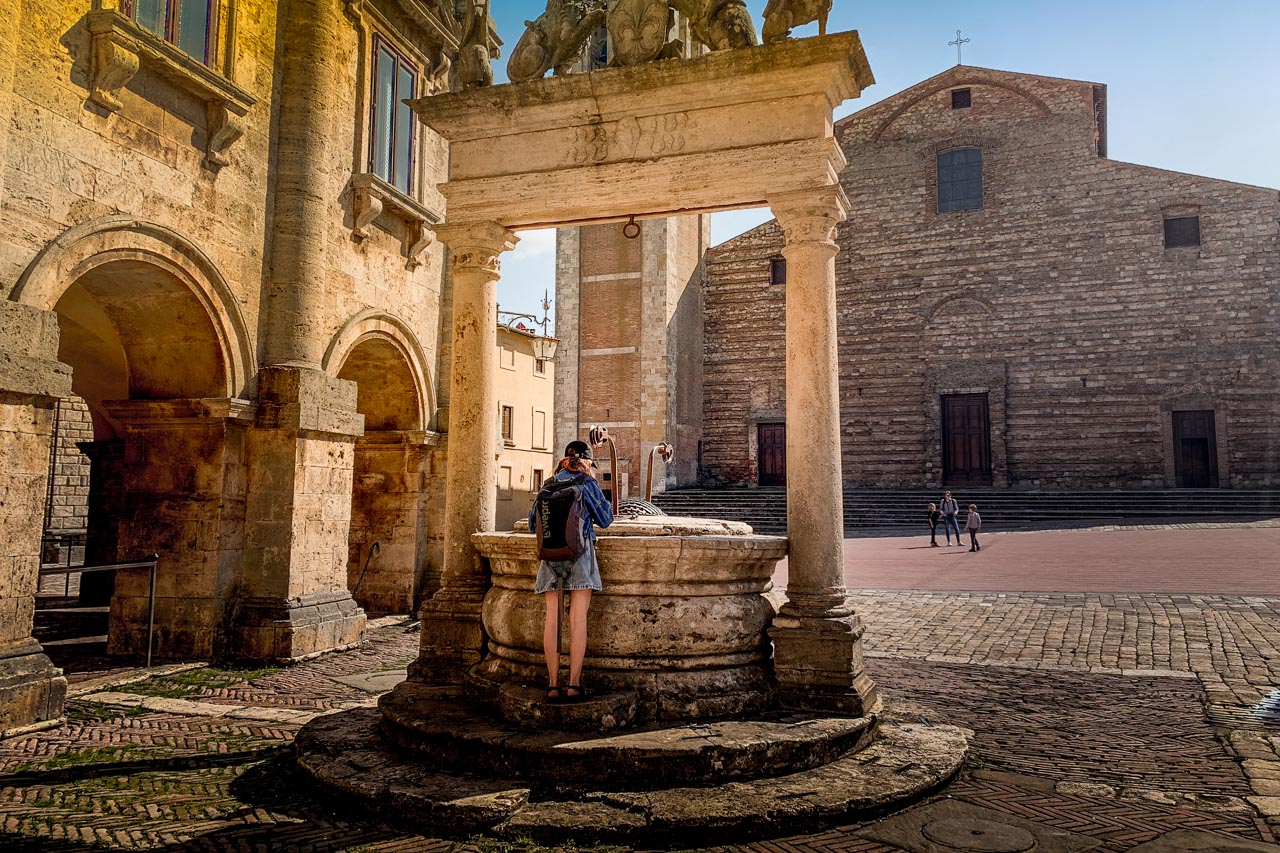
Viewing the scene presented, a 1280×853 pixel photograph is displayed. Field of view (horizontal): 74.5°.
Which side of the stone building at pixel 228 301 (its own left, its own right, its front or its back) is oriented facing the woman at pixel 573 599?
front

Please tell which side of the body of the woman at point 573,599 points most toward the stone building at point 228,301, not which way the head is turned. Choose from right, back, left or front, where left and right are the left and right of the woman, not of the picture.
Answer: left

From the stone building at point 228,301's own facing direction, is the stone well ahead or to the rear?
ahead

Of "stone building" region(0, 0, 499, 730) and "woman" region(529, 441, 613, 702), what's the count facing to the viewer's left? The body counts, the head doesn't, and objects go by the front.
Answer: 0

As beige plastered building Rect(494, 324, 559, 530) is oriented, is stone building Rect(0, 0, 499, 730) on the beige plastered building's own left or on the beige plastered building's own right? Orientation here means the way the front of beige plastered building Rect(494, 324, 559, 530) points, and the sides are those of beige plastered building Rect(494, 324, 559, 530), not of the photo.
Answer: on the beige plastered building's own right

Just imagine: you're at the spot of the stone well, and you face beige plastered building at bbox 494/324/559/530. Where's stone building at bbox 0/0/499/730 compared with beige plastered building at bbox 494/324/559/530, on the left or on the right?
left

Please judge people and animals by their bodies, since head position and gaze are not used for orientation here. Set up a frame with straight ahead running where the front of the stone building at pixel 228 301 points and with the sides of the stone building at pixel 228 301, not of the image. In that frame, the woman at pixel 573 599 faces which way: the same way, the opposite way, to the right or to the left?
to the left

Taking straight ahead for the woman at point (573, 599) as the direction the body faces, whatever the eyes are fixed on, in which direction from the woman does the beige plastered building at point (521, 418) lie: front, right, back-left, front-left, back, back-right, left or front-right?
front-left

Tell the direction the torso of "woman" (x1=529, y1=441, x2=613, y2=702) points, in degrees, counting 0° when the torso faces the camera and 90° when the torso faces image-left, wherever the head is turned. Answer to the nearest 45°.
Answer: approximately 225°

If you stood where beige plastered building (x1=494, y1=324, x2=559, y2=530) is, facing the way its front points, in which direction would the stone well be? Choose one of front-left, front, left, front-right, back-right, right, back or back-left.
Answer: front-right

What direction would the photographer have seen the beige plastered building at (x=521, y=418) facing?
facing the viewer and to the right of the viewer
